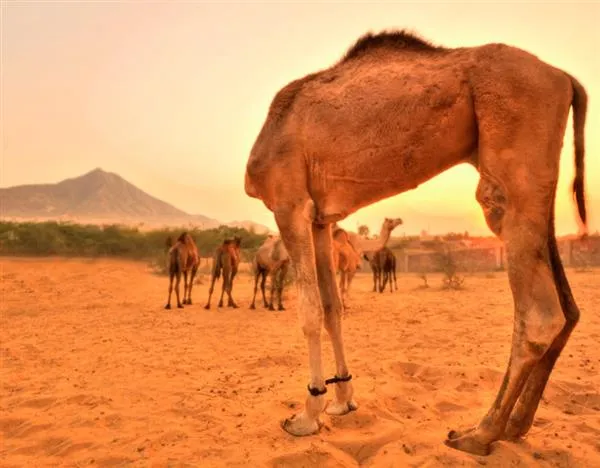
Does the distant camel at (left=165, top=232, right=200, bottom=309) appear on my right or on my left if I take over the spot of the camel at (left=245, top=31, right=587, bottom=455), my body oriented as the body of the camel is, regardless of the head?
on my right

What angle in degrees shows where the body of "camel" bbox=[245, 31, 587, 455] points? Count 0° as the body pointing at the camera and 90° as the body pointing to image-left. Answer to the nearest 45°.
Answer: approximately 90°

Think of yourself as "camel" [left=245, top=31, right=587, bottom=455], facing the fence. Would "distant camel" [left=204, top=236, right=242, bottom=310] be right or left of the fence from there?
left

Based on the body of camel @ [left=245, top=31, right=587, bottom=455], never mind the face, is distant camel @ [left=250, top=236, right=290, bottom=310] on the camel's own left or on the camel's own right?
on the camel's own right

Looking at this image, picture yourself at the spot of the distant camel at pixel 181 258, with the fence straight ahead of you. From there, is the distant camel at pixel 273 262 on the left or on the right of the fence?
right

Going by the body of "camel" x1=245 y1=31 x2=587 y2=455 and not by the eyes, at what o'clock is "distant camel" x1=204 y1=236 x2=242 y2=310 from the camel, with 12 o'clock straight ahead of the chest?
The distant camel is roughly at 2 o'clock from the camel.

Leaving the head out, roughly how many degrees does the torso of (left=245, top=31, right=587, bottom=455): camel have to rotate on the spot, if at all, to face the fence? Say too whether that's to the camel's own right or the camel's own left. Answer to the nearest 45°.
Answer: approximately 90° to the camel's own right
